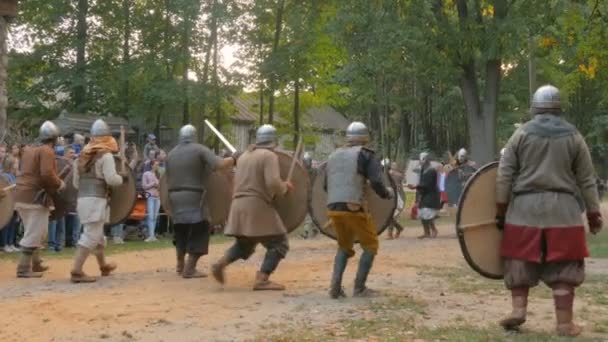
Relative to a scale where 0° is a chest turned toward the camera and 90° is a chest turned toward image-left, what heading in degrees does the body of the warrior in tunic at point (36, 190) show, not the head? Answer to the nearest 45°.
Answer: approximately 225°

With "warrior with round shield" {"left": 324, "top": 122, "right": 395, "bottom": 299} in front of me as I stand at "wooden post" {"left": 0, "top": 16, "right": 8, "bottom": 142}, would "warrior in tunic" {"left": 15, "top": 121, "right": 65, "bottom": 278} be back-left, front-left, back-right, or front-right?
front-right

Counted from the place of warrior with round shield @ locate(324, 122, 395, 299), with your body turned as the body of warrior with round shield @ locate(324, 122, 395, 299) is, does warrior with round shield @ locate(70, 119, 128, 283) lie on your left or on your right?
on your left

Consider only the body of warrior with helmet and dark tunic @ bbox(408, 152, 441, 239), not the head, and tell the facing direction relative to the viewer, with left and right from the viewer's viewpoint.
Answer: facing to the left of the viewer

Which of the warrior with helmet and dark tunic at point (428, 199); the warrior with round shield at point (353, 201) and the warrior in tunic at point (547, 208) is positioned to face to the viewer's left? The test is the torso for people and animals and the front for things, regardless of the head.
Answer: the warrior with helmet and dark tunic at point (428, 199)

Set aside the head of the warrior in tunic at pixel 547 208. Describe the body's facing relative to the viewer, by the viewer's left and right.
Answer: facing away from the viewer

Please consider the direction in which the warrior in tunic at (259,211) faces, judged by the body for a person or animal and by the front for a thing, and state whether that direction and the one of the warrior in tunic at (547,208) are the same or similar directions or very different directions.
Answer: same or similar directions

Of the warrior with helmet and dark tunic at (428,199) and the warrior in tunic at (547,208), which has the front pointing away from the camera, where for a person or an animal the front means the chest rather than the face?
the warrior in tunic

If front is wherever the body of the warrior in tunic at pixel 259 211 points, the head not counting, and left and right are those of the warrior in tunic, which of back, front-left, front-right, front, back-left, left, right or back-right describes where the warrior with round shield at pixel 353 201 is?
right
